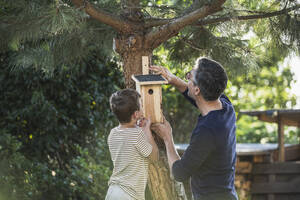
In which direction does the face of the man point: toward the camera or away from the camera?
away from the camera

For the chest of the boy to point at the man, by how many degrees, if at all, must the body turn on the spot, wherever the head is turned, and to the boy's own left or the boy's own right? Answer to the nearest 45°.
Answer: approximately 90° to the boy's own right

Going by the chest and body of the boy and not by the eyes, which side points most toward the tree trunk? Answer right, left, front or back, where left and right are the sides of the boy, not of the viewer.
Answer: front

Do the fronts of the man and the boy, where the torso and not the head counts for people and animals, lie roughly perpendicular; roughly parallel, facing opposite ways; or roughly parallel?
roughly perpendicular

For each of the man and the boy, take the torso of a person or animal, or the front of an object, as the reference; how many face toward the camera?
0

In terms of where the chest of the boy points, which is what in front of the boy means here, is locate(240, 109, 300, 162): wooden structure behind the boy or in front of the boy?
in front

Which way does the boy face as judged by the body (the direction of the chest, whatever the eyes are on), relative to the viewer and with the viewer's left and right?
facing away from the viewer and to the right of the viewer

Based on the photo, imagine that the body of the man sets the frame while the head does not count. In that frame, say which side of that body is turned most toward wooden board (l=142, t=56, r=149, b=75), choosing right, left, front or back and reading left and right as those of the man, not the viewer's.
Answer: front

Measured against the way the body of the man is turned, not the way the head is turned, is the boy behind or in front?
in front

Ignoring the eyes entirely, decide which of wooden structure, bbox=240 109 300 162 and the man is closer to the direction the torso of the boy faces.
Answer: the wooden structure

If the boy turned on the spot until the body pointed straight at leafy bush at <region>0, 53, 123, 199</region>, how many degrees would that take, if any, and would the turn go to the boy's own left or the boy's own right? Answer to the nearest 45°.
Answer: approximately 45° to the boy's own left
